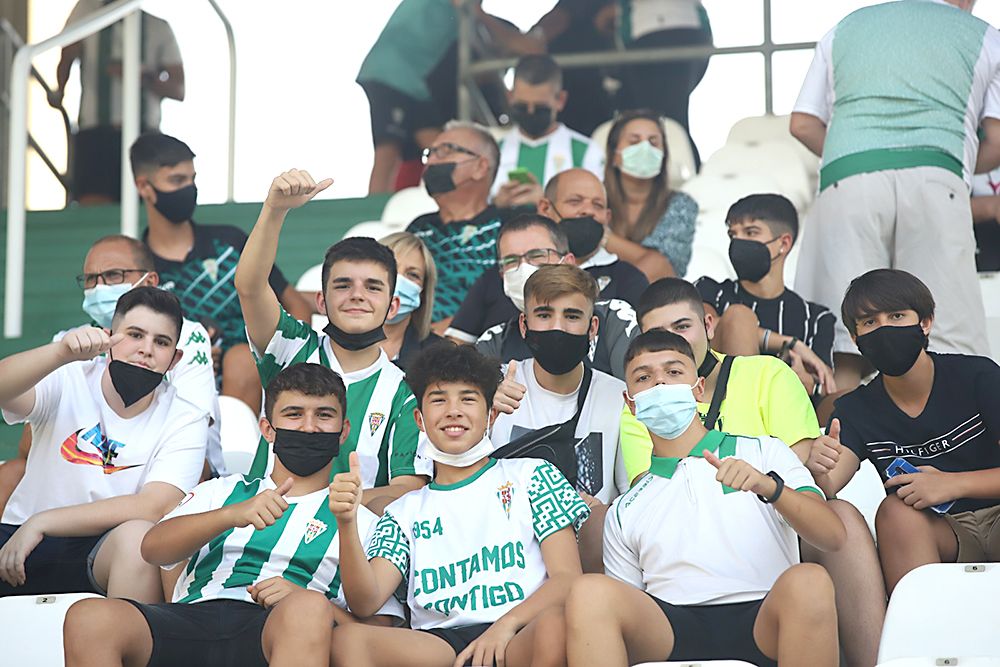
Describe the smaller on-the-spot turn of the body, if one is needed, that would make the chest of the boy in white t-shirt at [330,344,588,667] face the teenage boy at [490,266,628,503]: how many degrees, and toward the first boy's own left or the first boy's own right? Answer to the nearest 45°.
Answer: approximately 135° to the first boy's own left

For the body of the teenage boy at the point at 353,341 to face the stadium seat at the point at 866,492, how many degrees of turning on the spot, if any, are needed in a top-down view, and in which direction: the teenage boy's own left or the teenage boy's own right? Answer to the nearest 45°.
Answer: approximately 90° to the teenage boy's own left

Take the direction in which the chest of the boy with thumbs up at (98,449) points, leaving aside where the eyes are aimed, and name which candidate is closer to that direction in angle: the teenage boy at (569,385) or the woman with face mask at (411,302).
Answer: the teenage boy

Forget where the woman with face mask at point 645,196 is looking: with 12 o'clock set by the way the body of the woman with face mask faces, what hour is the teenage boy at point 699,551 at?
The teenage boy is roughly at 12 o'clock from the woman with face mask.

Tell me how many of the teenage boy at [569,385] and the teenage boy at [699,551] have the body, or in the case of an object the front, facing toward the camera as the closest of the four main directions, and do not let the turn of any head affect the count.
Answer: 2

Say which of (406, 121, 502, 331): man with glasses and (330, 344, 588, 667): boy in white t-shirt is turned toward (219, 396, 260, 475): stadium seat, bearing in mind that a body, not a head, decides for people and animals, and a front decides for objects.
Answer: the man with glasses

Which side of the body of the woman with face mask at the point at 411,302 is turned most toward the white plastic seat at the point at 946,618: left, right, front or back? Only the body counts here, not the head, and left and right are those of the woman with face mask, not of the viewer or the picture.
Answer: left

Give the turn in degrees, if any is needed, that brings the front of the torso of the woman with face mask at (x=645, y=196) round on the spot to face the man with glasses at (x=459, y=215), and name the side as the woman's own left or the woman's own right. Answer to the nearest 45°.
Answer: approximately 90° to the woman's own right
